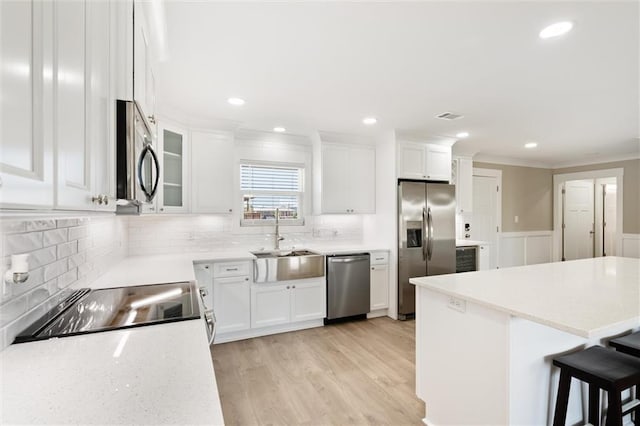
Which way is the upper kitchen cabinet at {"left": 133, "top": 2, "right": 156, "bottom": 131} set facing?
to the viewer's right

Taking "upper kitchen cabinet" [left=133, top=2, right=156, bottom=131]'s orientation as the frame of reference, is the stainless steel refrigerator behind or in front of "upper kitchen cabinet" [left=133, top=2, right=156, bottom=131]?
in front

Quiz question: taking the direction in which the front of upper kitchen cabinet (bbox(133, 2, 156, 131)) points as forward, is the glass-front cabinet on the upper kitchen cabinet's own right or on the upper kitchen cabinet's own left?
on the upper kitchen cabinet's own left

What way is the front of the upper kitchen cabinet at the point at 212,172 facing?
toward the camera

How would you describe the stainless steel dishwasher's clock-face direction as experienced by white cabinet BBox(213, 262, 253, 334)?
The stainless steel dishwasher is roughly at 9 o'clock from the white cabinet.

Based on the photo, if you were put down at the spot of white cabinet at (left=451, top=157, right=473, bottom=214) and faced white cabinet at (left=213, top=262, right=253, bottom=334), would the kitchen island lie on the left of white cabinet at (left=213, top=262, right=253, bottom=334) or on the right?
left

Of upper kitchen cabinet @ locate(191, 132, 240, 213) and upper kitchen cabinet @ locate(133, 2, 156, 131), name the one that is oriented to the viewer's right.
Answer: upper kitchen cabinet @ locate(133, 2, 156, 131)

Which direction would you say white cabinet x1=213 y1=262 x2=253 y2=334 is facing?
toward the camera

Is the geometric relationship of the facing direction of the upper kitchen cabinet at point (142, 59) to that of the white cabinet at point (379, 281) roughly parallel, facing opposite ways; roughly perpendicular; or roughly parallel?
roughly perpendicular

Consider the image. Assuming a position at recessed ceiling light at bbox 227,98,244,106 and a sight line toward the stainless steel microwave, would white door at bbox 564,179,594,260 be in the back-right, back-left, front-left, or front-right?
back-left

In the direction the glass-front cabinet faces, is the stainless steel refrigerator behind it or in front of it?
in front

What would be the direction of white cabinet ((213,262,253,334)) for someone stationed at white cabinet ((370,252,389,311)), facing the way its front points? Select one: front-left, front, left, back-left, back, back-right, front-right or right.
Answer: right

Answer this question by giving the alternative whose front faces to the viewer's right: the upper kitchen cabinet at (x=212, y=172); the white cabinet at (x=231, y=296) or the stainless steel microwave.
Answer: the stainless steel microwave

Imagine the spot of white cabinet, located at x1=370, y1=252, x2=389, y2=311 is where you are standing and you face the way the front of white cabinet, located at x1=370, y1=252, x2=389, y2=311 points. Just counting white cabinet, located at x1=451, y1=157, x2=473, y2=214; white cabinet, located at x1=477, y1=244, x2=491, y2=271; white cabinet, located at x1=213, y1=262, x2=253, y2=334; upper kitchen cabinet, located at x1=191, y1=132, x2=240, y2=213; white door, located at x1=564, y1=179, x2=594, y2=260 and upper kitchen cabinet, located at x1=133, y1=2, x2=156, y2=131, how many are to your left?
3

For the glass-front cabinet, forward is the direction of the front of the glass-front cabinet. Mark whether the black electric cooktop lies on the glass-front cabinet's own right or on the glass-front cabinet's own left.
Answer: on the glass-front cabinet's own right

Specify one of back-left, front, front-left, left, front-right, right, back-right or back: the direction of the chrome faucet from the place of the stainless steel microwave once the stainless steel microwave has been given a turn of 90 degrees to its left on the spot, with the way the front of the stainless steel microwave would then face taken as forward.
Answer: front-right

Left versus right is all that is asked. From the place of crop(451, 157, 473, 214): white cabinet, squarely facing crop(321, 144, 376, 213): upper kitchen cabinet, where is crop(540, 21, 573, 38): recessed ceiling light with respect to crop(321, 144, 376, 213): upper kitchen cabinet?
left
